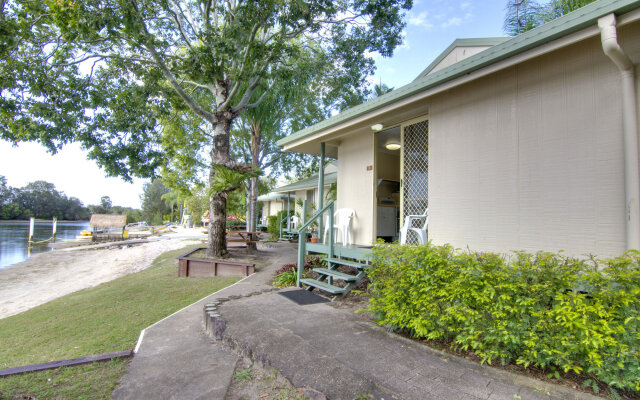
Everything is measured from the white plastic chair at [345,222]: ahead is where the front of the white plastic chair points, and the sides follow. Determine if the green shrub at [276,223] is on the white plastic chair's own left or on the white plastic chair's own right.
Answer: on the white plastic chair's own right

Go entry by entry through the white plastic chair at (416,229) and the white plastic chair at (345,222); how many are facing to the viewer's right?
0

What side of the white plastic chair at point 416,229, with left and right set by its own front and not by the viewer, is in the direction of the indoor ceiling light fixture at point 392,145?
right

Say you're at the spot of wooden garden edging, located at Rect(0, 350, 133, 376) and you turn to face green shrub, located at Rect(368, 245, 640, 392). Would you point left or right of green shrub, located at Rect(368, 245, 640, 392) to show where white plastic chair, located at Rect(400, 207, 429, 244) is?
left

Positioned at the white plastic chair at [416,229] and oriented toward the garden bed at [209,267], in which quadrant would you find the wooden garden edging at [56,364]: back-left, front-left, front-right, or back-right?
front-left

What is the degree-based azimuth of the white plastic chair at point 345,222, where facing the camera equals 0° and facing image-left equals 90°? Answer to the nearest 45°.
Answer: approximately 45°

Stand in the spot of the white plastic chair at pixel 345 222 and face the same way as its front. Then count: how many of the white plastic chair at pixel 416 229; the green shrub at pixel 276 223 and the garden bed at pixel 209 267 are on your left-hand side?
1

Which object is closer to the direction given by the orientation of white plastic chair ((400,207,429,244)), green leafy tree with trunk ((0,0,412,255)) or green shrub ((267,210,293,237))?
the green leafy tree with trunk

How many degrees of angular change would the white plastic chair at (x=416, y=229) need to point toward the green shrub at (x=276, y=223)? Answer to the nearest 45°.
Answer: approximately 45° to its right

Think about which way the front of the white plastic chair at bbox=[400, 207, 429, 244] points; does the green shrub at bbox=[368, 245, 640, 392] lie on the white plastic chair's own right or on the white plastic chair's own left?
on the white plastic chair's own left

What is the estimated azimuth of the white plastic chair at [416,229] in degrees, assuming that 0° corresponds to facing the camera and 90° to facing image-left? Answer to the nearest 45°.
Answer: approximately 90°
